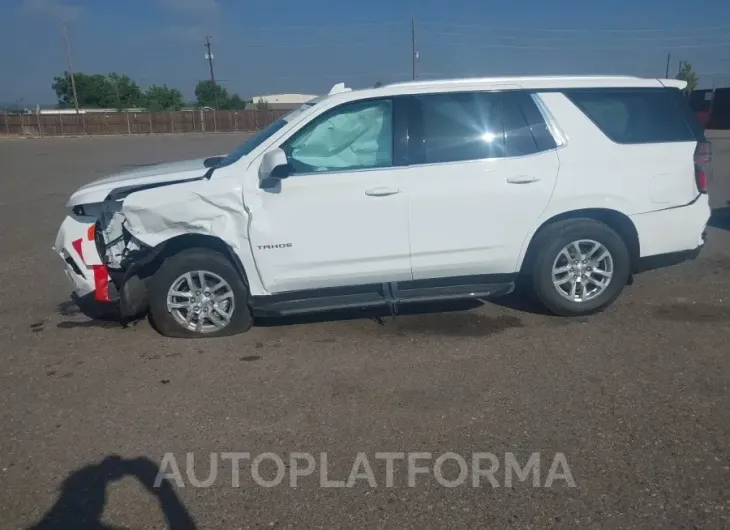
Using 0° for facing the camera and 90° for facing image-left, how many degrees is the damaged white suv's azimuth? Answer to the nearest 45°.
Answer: approximately 90°

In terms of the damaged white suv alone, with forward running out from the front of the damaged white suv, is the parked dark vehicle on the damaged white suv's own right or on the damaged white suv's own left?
on the damaged white suv's own right
